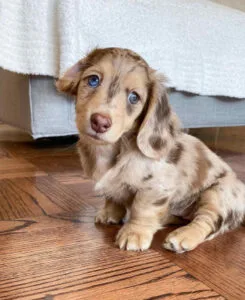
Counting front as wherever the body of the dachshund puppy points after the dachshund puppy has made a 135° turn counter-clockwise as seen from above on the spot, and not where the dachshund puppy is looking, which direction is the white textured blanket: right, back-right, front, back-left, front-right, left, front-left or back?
left

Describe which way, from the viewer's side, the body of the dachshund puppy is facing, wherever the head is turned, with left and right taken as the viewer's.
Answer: facing the viewer and to the left of the viewer
